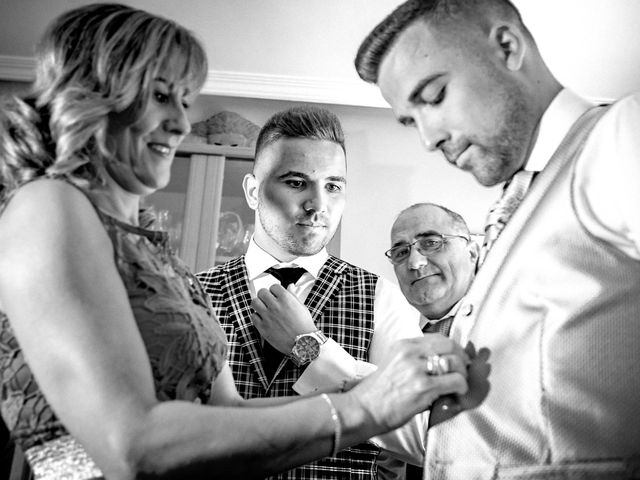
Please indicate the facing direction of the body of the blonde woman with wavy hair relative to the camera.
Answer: to the viewer's right

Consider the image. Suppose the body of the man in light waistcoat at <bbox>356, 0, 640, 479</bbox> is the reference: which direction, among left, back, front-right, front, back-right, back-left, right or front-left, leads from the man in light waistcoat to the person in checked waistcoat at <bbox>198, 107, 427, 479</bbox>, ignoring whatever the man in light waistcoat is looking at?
right

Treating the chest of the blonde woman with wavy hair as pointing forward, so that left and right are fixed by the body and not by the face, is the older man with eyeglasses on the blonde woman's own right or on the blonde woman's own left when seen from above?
on the blonde woman's own left

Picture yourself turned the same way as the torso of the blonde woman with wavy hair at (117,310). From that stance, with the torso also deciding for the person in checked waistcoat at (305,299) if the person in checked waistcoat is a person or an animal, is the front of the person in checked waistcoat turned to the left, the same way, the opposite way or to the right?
to the right

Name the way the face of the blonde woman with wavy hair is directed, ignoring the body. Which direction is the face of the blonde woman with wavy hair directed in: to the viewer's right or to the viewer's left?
to the viewer's right

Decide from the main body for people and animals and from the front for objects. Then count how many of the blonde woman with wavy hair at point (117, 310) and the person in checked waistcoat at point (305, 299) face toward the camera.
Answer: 1

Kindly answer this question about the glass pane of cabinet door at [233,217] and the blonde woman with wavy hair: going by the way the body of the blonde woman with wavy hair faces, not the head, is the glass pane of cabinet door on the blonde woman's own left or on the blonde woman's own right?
on the blonde woman's own left

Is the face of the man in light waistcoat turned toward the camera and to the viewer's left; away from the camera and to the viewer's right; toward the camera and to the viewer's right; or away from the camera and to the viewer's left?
toward the camera and to the viewer's left

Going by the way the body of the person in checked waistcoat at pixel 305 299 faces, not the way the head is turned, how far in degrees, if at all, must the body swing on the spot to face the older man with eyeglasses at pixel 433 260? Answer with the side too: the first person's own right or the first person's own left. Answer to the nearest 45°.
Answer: approximately 135° to the first person's own left
